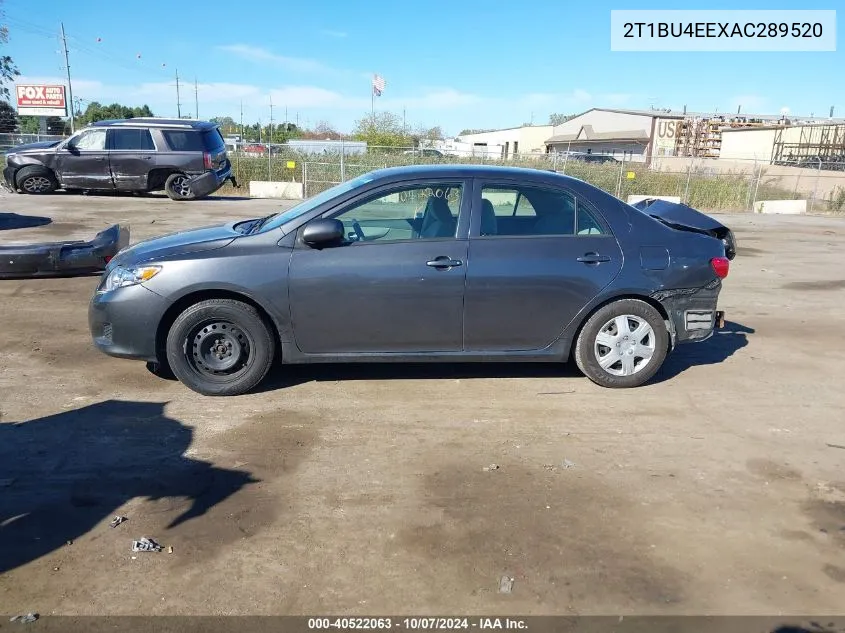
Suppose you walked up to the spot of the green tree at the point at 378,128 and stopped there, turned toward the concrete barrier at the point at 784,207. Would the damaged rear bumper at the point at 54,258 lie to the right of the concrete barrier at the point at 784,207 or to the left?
right

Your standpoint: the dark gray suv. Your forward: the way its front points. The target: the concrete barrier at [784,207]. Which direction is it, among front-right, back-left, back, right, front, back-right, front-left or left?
back

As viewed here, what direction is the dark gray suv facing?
to the viewer's left

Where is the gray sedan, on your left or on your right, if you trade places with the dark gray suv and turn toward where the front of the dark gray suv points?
on your left

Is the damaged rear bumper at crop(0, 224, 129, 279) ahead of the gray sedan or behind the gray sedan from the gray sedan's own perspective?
ahead

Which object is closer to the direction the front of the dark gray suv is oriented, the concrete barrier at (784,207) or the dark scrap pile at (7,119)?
the dark scrap pile

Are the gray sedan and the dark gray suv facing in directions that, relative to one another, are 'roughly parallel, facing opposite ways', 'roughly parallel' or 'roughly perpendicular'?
roughly parallel

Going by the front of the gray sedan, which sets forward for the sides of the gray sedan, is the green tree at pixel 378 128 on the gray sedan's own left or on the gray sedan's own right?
on the gray sedan's own right

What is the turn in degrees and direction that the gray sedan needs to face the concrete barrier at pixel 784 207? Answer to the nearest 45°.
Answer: approximately 135° to its right

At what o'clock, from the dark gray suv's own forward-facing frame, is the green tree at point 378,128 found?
The green tree is roughly at 4 o'clock from the dark gray suv.

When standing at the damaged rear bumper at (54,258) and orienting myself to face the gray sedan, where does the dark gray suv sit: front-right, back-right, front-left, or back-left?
back-left

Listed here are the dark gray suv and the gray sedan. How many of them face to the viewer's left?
2

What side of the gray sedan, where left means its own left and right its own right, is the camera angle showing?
left
